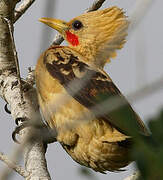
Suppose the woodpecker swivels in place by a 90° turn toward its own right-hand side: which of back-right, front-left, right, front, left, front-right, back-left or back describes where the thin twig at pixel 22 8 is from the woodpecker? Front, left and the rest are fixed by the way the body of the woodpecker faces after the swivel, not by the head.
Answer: front-left

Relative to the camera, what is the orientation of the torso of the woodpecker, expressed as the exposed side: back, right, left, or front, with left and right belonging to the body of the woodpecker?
left

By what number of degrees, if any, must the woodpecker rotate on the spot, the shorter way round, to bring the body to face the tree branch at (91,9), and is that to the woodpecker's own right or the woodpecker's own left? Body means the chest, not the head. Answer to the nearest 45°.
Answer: approximately 90° to the woodpecker's own right
